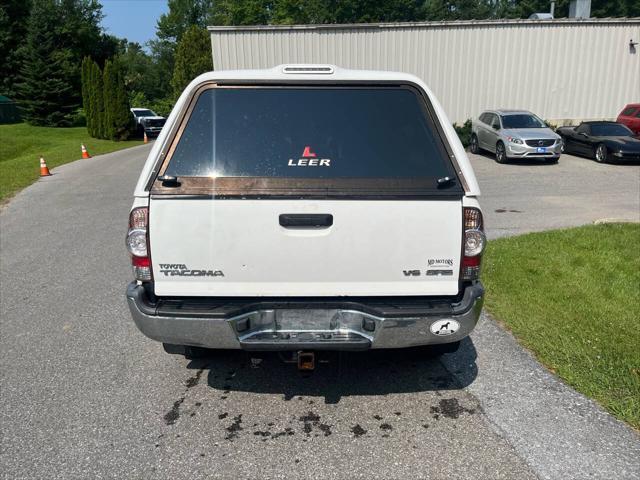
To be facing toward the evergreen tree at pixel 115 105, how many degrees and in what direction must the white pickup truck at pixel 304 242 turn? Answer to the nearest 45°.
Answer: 0° — it already faces it

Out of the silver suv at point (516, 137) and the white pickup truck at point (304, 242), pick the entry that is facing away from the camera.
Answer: the white pickup truck

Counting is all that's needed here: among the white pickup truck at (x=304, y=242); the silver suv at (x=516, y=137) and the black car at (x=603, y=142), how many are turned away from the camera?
1

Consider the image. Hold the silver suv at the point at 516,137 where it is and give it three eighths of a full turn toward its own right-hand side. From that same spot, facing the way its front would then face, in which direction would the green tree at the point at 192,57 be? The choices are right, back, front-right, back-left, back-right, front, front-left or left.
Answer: front-right

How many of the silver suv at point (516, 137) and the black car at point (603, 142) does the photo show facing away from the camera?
0

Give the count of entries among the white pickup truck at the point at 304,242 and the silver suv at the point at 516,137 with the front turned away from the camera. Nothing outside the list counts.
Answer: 1

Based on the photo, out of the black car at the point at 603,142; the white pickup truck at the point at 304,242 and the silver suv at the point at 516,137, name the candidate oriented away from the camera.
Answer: the white pickup truck

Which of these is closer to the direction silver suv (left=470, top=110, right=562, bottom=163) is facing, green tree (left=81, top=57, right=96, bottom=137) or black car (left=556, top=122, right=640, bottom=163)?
the black car

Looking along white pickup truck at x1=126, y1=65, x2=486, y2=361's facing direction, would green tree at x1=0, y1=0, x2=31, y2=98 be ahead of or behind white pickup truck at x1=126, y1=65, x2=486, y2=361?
ahead

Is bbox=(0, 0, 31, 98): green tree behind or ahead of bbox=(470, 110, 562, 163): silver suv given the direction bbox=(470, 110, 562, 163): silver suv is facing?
behind

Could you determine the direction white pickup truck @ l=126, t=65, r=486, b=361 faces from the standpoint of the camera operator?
facing away from the viewer

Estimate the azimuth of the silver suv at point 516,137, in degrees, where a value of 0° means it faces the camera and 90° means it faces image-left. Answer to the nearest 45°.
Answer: approximately 315°
